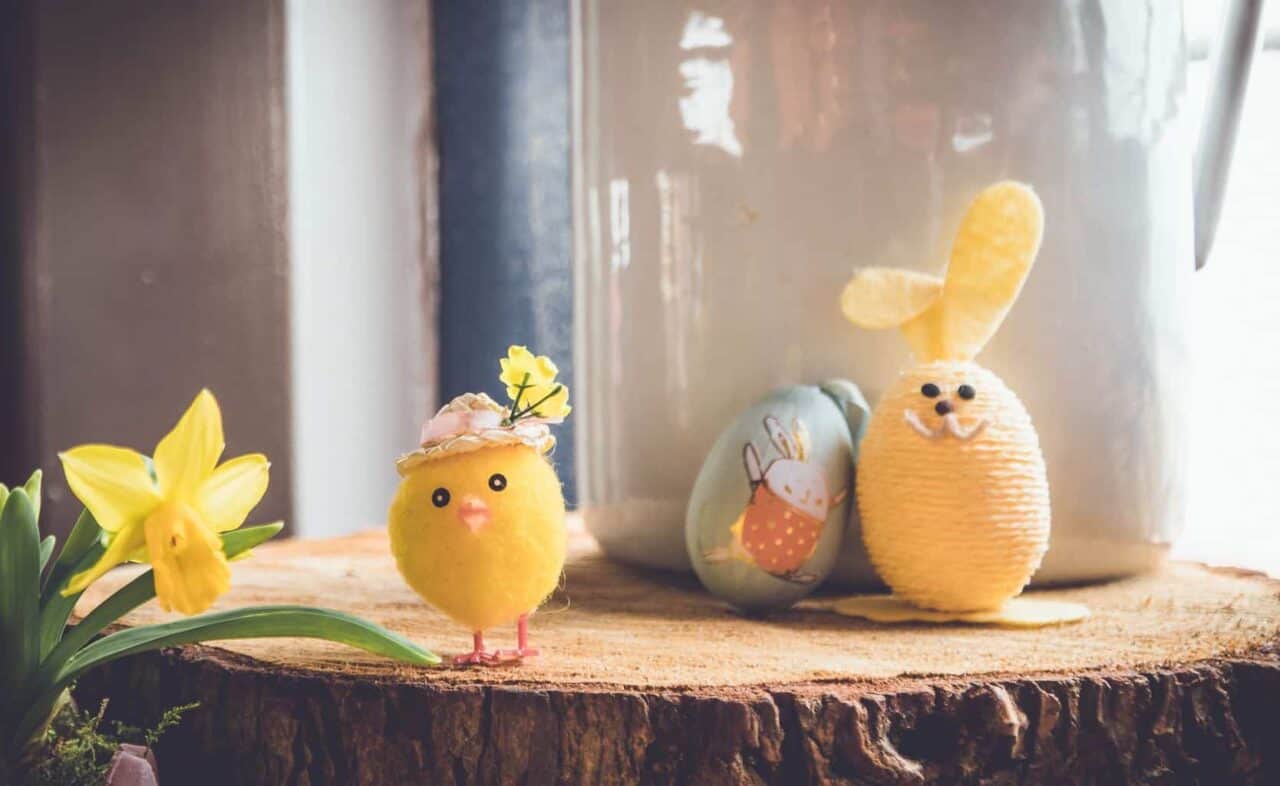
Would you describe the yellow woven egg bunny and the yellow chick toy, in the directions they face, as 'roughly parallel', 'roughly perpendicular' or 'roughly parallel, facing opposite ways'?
roughly parallel

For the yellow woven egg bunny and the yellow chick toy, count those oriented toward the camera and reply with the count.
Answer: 2

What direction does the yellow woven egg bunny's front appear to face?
toward the camera
